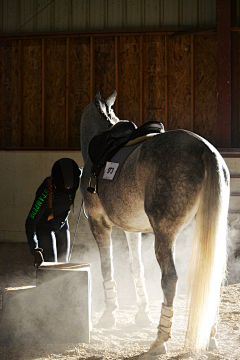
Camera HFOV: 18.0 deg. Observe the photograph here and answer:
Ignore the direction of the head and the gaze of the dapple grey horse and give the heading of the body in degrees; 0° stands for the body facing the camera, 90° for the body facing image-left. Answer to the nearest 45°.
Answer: approximately 135°

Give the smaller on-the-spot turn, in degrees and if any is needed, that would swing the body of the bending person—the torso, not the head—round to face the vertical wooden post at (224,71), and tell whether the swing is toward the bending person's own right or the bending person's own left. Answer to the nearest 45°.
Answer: approximately 90° to the bending person's own left

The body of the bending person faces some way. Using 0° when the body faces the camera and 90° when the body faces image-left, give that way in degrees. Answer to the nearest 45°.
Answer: approximately 315°

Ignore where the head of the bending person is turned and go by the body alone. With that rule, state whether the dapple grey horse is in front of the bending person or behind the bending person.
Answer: in front

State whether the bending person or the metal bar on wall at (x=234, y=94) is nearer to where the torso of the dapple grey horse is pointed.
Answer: the bending person

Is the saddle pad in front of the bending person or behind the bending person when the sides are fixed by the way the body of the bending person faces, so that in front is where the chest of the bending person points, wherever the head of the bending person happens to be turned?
in front

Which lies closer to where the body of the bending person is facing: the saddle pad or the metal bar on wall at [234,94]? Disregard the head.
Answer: the saddle pad

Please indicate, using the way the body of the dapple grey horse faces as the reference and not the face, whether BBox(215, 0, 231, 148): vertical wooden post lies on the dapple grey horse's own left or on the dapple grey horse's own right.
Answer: on the dapple grey horse's own right
